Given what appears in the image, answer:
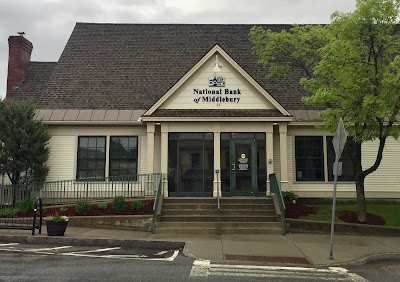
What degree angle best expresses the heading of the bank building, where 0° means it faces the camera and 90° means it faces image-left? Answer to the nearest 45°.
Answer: approximately 0°

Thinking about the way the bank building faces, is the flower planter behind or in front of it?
in front

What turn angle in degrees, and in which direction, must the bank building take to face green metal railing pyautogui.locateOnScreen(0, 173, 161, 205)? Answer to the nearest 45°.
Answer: approximately 90° to its right

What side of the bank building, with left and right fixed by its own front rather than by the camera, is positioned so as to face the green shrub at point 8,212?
right

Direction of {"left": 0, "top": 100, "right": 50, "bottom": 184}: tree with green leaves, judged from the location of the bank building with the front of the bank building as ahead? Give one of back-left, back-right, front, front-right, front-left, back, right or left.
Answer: right

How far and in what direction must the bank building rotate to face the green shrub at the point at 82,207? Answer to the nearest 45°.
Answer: approximately 45° to its right

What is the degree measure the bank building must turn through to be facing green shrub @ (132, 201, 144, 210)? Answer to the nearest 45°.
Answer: approximately 45° to its right
